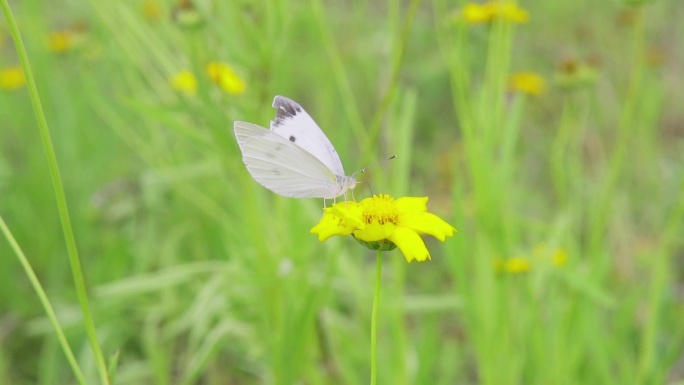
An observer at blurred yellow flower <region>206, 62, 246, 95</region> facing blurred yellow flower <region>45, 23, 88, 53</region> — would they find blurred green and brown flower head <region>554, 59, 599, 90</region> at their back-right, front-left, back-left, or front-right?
back-right

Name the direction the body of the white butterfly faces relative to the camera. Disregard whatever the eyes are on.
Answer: to the viewer's right

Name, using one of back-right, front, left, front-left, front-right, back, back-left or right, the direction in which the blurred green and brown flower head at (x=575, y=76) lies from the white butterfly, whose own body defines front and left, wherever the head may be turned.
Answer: front-left

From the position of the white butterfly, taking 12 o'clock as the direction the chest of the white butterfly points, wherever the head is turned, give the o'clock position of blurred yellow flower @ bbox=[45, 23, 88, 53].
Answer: The blurred yellow flower is roughly at 8 o'clock from the white butterfly.
